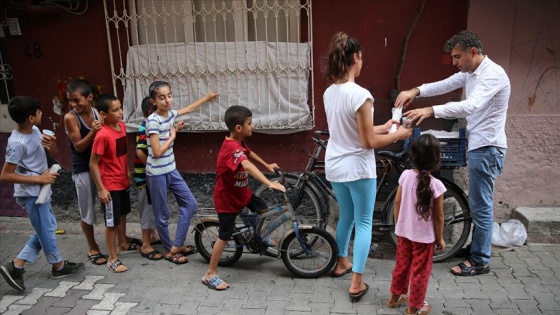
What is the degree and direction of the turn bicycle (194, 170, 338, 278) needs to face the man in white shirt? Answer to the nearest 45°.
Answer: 0° — it already faces them

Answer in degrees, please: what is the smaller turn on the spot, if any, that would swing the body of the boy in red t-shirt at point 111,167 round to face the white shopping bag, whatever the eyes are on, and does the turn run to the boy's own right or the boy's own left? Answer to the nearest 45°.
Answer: approximately 45° to the boy's own left

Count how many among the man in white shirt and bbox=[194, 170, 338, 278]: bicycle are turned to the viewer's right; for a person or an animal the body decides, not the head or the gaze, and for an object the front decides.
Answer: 1

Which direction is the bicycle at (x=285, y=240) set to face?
to the viewer's right

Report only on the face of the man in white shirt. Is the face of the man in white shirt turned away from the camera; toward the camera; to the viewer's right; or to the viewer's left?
to the viewer's left

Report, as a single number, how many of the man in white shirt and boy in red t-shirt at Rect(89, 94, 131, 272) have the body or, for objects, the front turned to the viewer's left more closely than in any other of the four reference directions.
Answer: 1

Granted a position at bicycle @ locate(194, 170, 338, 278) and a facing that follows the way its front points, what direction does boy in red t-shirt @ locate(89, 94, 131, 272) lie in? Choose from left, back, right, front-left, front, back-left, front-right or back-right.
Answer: back

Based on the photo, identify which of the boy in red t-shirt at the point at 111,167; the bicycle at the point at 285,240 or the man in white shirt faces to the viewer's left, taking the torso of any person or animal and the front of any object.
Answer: the man in white shirt

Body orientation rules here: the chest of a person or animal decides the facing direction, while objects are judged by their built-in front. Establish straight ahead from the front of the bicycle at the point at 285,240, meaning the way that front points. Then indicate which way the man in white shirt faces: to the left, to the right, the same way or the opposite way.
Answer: the opposite way

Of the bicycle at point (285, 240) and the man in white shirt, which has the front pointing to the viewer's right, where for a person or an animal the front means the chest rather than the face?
the bicycle

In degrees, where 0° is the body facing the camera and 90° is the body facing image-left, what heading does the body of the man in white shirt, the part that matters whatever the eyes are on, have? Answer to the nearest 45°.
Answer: approximately 90°

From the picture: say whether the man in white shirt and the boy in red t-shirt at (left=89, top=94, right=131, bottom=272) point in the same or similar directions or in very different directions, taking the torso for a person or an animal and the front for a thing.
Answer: very different directions

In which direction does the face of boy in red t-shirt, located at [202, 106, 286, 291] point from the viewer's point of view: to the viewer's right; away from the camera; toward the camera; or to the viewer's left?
to the viewer's right
